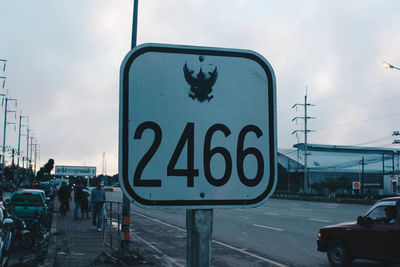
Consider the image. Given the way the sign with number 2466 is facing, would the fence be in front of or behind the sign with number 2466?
behind

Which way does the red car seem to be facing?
to the viewer's left

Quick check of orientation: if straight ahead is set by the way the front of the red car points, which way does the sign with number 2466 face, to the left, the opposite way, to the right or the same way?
to the left

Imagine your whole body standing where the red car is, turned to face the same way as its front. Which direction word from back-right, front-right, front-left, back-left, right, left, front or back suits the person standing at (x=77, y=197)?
front-right

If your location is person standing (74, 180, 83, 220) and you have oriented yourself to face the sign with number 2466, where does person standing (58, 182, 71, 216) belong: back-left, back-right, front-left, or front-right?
back-right

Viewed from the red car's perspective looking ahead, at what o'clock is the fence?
The fence is roughly at 12 o'clock from the red car.

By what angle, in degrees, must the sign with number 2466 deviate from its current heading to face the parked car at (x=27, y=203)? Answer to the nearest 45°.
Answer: approximately 180°

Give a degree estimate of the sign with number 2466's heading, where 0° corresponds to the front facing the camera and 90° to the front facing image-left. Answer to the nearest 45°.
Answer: approximately 0°

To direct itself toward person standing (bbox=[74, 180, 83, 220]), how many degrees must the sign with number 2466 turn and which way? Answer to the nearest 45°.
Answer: approximately 180°

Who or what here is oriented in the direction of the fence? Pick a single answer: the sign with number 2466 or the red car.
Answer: the red car

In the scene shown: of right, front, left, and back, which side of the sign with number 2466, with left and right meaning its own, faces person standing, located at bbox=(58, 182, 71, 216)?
back
